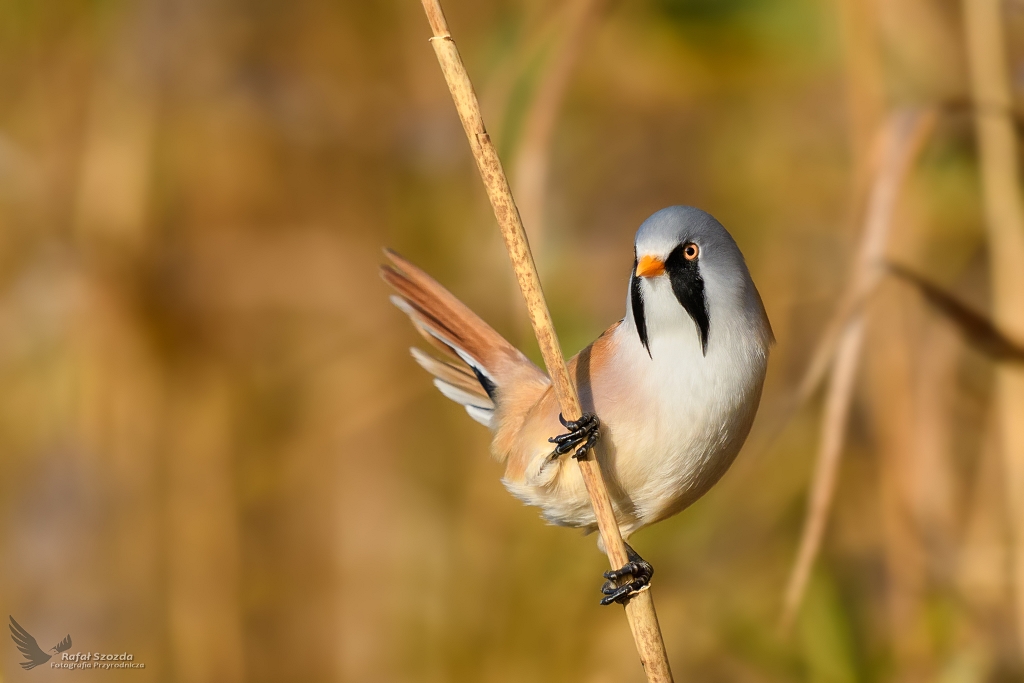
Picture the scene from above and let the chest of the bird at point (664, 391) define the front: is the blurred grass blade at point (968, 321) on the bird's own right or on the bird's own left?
on the bird's own left

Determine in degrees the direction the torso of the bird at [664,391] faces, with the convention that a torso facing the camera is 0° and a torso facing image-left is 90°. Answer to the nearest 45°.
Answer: approximately 315°

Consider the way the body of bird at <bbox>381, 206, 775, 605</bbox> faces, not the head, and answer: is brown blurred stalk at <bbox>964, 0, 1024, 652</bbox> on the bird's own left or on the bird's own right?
on the bird's own left
